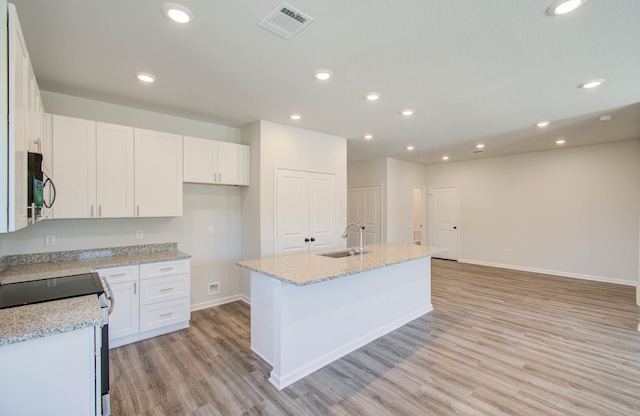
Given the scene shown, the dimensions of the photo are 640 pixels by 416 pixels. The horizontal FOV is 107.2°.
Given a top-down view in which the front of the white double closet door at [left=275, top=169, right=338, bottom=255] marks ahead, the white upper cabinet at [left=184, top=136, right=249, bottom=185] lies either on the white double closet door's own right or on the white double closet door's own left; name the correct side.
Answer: on the white double closet door's own right

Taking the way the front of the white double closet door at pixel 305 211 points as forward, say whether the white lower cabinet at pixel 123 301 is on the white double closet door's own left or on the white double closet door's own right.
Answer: on the white double closet door's own right

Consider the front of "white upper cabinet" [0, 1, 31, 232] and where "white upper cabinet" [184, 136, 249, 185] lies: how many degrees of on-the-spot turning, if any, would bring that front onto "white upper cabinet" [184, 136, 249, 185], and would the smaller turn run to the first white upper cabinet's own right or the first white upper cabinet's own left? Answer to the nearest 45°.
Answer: approximately 45° to the first white upper cabinet's own left

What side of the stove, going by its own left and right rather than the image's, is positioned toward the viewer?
right

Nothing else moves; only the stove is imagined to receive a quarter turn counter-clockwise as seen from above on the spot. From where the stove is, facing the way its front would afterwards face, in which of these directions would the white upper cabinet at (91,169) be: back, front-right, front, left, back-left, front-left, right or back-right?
front

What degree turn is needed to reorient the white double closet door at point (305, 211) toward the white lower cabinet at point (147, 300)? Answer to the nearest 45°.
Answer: approximately 90° to its right

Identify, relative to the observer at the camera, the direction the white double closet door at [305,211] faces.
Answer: facing the viewer and to the right of the viewer

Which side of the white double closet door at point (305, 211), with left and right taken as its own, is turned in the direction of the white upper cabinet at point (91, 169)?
right

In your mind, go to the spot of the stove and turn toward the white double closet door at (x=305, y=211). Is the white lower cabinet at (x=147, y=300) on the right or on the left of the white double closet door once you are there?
left

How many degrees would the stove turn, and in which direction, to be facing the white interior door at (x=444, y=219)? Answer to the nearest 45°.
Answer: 0° — it already faces it

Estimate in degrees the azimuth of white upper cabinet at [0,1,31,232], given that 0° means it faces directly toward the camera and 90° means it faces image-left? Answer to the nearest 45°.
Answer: approximately 270°

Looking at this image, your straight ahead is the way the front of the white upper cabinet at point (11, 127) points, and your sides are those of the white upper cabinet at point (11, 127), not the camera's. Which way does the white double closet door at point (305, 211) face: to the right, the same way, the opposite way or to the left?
to the right

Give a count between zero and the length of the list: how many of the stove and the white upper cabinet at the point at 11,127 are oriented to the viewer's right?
2
